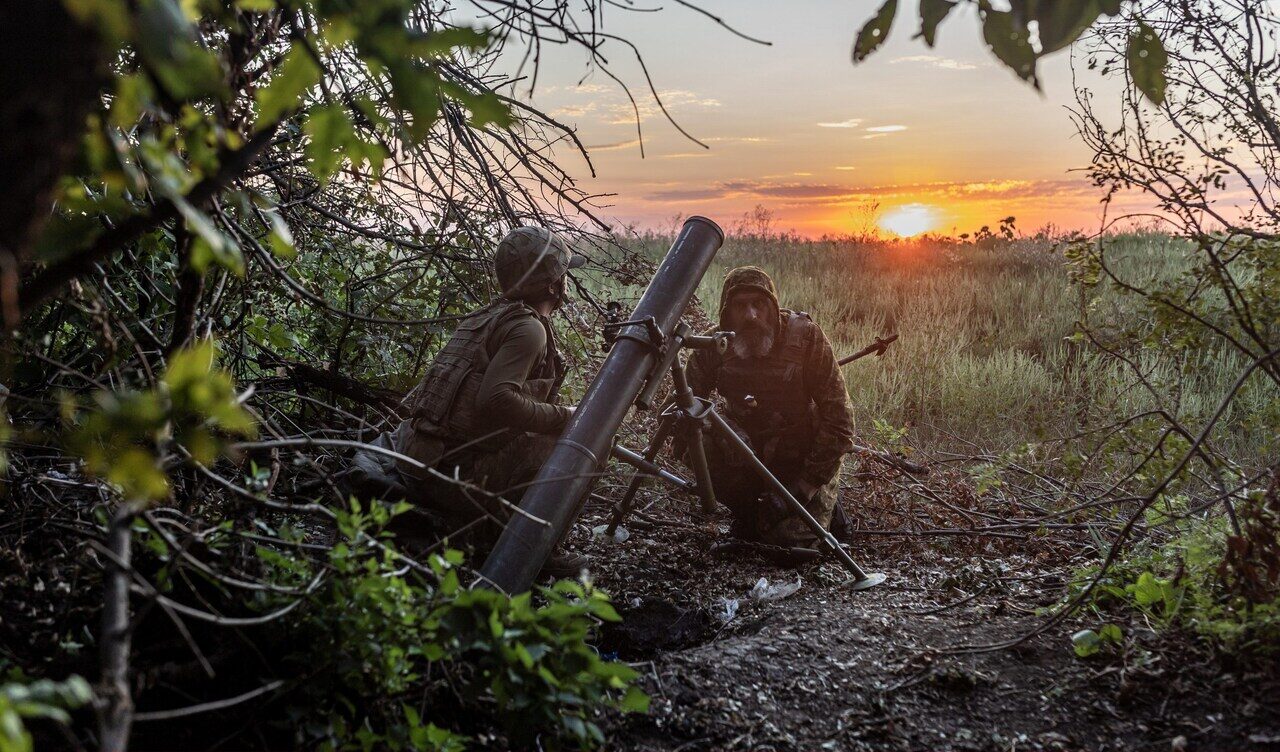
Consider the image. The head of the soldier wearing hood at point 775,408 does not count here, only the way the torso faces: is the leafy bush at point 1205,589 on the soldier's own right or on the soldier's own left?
on the soldier's own left

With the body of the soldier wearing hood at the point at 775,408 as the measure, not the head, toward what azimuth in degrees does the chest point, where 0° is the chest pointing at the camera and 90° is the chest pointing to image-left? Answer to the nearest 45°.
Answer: approximately 45°

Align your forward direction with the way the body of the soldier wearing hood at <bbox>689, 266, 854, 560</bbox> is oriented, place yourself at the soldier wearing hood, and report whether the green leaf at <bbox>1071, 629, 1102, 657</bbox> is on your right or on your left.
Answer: on your left
